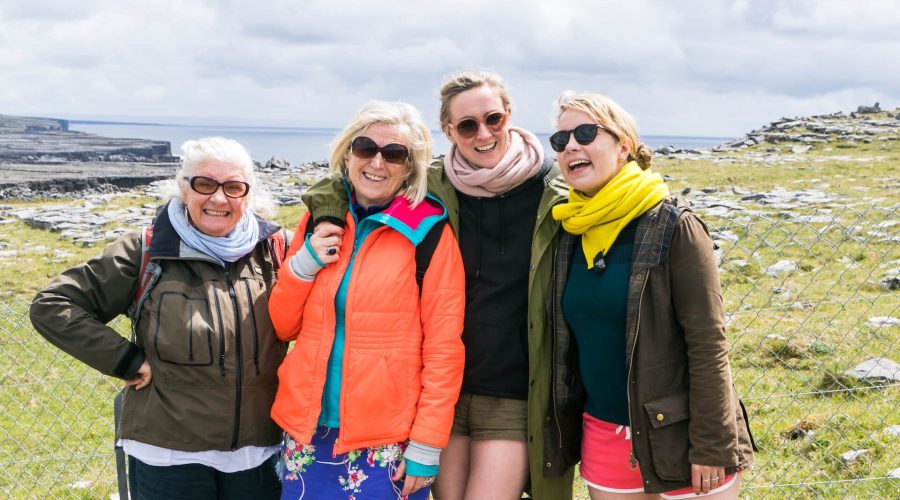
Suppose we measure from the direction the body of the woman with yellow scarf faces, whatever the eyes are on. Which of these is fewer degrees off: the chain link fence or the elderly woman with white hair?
the elderly woman with white hair

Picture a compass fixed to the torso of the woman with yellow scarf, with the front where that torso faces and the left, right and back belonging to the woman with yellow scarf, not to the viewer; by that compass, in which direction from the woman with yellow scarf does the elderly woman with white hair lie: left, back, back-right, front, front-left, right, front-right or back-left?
front-right

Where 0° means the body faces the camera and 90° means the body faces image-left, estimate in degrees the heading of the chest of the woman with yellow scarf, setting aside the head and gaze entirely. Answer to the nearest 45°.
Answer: approximately 45°

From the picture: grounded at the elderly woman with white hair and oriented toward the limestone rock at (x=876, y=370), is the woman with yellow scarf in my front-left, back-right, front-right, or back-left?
front-right

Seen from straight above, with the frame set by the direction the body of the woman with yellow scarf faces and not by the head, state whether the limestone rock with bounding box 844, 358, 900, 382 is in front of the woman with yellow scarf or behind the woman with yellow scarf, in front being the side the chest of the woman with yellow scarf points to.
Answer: behind

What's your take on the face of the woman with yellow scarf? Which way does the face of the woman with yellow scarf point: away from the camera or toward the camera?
toward the camera

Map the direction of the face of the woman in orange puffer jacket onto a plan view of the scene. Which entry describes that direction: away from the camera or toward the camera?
toward the camera

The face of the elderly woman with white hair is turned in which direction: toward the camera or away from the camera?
toward the camera

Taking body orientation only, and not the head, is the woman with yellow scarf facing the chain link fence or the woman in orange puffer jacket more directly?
the woman in orange puffer jacket
